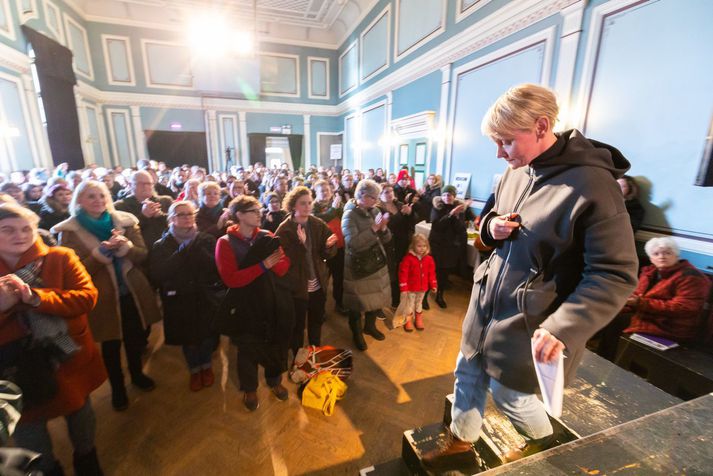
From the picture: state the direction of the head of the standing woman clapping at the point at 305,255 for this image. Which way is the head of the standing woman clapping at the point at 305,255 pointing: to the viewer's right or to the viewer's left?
to the viewer's right

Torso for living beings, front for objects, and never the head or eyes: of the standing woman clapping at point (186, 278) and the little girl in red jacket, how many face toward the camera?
2

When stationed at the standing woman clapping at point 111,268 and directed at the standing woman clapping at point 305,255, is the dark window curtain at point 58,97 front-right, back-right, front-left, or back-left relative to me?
back-left

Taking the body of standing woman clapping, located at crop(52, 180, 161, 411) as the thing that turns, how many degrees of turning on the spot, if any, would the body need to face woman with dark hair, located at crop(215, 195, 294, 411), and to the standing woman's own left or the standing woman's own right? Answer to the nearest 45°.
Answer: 0° — they already face them

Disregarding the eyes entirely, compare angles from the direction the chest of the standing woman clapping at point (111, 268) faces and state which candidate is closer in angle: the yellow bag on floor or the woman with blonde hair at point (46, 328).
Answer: the yellow bag on floor

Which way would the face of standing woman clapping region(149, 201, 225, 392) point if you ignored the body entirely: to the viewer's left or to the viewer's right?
to the viewer's right

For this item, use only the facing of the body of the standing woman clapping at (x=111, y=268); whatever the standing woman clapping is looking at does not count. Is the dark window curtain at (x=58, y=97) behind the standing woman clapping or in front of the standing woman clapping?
behind

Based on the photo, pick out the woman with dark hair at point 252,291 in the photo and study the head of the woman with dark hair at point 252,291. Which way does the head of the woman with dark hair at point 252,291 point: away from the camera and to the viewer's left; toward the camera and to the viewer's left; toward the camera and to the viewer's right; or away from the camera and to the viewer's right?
toward the camera and to the viewer's right

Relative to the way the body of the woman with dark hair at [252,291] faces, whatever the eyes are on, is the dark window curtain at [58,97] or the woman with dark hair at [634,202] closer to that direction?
the woman with dark hair
